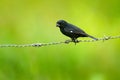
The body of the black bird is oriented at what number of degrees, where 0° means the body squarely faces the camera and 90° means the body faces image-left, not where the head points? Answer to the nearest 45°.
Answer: approximately 90°
